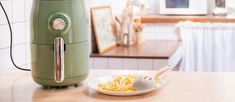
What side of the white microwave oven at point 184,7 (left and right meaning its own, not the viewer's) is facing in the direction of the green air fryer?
front

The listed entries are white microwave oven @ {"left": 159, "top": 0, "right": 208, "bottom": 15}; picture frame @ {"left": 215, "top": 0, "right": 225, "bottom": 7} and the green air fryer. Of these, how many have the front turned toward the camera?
3

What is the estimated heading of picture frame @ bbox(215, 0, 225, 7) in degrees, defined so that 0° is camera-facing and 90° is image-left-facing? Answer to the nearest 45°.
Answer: approximately 0°

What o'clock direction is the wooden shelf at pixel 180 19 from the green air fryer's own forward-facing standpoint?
The wooden shelf is roughly at 7 o'clock from the green air fryer.

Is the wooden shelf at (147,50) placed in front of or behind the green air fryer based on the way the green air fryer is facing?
behind

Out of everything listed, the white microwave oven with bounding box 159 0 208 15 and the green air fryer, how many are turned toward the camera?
2

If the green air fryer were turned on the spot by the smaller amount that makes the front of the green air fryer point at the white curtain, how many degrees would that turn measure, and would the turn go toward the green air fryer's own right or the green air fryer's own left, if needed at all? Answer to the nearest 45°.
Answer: approximately 135° to the green air fryer's own left

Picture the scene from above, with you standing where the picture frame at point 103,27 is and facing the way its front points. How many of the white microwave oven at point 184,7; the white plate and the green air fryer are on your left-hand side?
1
